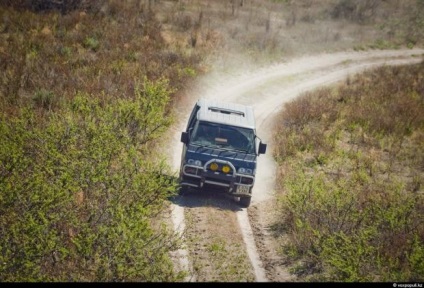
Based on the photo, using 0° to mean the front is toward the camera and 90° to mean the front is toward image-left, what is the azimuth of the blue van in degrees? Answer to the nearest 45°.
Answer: approximately 0°

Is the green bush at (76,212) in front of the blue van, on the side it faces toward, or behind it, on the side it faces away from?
in front
